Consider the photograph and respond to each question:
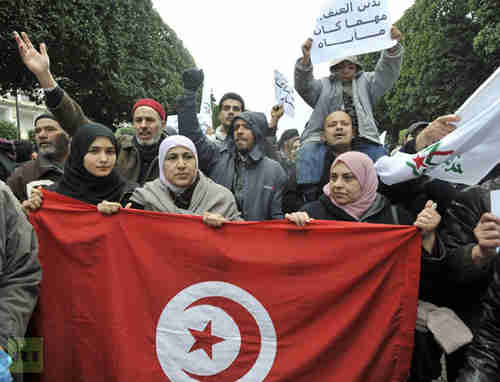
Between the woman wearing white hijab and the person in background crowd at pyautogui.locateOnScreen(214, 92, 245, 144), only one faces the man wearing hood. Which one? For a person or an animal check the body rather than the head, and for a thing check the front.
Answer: the person in background crowd

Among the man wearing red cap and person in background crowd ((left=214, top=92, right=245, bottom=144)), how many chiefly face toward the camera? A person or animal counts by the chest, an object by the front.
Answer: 2

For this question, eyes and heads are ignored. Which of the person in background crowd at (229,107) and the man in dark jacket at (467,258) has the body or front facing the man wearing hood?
the person in background crowd

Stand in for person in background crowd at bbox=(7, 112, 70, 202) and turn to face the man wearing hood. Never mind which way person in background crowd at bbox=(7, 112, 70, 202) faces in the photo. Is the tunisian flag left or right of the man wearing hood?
right
